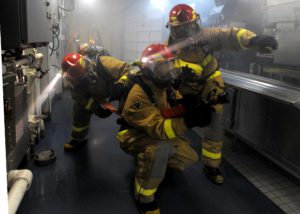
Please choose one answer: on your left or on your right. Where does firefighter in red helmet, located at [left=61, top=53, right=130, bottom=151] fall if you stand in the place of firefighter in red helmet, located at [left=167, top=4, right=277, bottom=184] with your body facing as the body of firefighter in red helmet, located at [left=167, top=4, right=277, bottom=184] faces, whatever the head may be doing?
on your right

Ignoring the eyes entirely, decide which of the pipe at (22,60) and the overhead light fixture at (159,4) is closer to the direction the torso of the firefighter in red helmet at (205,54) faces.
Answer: the pipe

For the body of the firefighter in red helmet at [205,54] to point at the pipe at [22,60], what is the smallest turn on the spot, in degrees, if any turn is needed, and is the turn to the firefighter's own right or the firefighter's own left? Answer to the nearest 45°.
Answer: approximately 45° to the firefighter's own right
